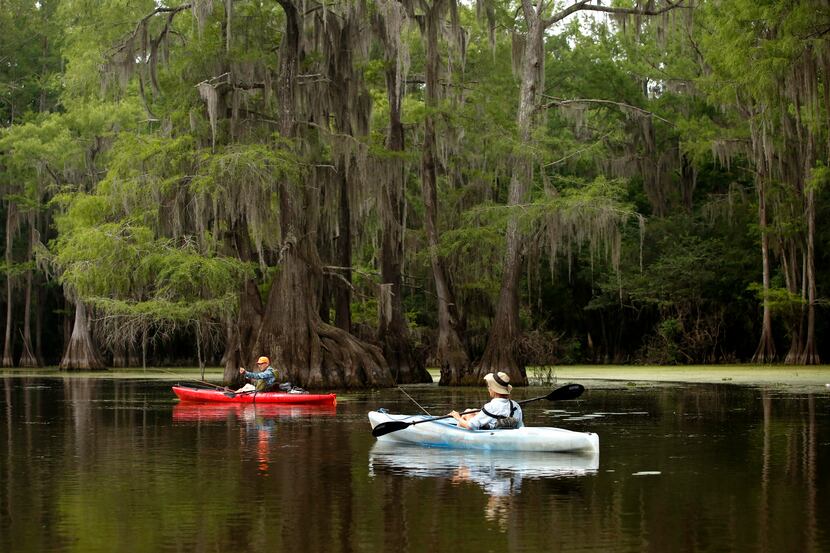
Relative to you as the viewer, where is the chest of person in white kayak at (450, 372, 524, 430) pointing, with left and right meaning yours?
facing away from the viewer and to the left of the viewer

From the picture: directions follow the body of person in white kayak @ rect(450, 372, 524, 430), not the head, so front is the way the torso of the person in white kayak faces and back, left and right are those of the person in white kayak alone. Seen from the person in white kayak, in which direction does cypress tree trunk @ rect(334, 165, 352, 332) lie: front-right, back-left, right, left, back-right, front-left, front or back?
front-right

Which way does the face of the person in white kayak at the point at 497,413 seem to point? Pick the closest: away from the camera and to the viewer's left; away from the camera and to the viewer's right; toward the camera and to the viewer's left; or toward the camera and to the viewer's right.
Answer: away from the camera and to the viewer's left
